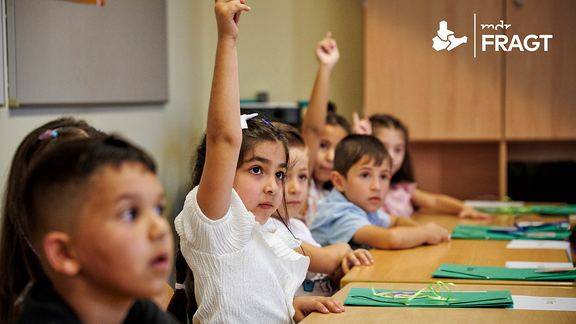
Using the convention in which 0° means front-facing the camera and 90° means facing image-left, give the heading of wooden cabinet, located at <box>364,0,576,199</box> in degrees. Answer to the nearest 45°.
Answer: approximately 0°

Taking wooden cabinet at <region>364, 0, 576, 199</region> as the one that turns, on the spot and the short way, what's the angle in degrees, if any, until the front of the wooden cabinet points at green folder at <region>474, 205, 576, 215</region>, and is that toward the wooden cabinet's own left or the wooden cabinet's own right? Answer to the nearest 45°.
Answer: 0° — it already faces it

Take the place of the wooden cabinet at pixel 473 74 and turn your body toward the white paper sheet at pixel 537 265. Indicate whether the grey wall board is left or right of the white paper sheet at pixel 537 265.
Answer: right
